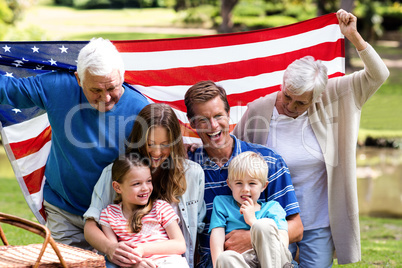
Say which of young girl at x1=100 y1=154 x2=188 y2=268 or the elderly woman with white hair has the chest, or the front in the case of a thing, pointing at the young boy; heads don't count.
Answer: the elderly woman with white hair

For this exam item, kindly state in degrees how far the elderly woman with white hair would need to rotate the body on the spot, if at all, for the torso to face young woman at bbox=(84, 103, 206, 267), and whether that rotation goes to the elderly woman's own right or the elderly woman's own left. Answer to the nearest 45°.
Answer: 0° — they already face them

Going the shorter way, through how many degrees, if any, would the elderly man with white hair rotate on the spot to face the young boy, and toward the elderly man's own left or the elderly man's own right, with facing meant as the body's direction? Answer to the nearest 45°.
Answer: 0° — they already face them

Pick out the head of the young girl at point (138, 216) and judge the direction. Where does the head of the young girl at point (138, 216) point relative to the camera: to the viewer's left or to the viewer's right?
to the viewer's right

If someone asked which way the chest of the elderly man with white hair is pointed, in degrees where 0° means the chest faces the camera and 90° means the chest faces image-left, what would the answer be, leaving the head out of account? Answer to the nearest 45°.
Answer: approximately 315°

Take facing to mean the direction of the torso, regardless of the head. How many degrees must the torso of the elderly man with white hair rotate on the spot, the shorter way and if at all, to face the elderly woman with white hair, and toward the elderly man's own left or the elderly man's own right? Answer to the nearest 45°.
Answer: approximately 45° to the elderly man's own left

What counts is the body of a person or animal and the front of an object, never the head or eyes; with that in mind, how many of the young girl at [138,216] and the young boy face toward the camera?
2

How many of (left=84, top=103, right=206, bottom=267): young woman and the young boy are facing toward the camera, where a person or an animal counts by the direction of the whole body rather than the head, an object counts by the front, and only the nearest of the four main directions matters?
2

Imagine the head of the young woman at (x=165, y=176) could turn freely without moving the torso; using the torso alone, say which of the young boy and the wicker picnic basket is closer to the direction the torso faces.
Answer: the wicker picnic basket
